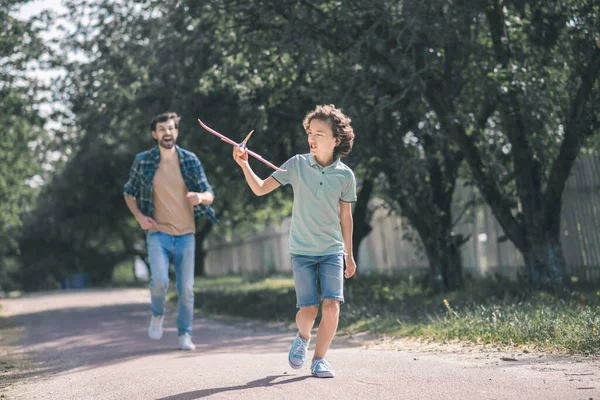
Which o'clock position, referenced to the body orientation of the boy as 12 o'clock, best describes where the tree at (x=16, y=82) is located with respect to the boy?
The tree is roughly at 5 o'clock from the boy.

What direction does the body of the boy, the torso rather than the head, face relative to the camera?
toward the camera

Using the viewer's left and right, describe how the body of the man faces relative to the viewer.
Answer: facing the viewer

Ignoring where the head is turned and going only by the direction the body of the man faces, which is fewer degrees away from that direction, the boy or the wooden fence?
the boy

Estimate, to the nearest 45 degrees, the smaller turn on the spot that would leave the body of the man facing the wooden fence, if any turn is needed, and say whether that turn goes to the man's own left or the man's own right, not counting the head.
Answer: approximately 135° to the man's own left

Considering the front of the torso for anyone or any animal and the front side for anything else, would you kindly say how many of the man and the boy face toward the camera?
2

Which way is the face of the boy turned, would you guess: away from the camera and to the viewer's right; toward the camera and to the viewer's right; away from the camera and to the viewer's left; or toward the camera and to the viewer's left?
toward the camera and to the viewer's left

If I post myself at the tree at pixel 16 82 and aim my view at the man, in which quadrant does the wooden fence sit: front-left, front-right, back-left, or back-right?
front-left
